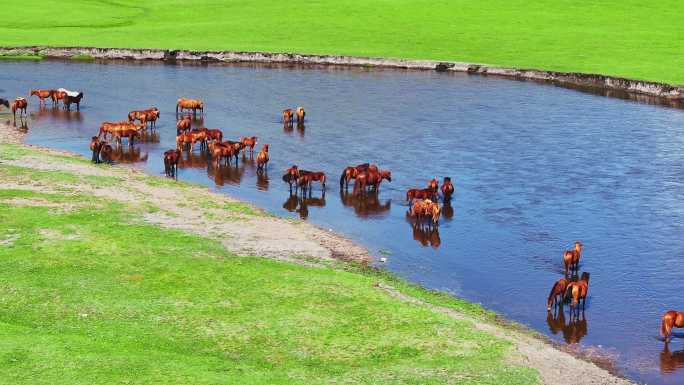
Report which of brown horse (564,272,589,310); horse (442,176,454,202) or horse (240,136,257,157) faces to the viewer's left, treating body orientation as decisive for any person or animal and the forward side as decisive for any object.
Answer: horse (240,136,257,157)

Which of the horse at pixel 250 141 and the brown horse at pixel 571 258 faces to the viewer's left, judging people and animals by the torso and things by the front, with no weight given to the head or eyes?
the horse

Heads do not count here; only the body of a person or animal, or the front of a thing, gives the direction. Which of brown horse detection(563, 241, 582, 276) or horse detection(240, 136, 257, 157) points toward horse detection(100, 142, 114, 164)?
horse detection(240, 136, 257, 157)

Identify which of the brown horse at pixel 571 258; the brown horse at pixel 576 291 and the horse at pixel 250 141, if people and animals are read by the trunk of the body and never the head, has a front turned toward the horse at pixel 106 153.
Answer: the horse at pixel 250 141

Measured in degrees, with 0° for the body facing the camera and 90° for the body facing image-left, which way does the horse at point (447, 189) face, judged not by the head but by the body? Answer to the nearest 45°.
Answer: approximately 0°

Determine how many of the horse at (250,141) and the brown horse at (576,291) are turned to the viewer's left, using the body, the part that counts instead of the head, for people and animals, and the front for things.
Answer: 1

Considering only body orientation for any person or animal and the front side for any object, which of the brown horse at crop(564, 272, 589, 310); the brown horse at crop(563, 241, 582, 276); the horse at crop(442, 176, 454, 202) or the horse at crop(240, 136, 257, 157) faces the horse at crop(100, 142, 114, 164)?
the horse at crop(240, 136, 257, 157)

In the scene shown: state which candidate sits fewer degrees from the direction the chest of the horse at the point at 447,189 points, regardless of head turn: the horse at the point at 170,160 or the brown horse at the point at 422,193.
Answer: the brown horse
